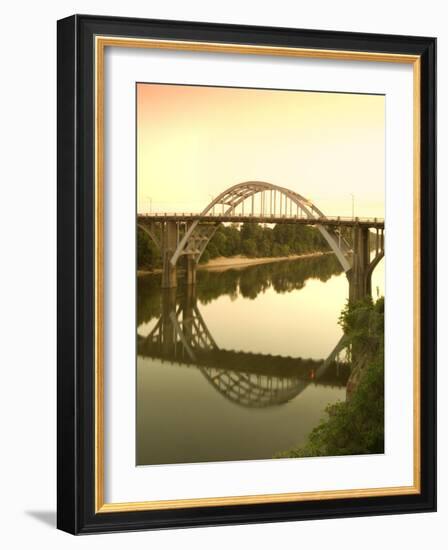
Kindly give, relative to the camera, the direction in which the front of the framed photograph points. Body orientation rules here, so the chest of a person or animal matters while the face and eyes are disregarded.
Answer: facing the viewer and to the right of the viewer
